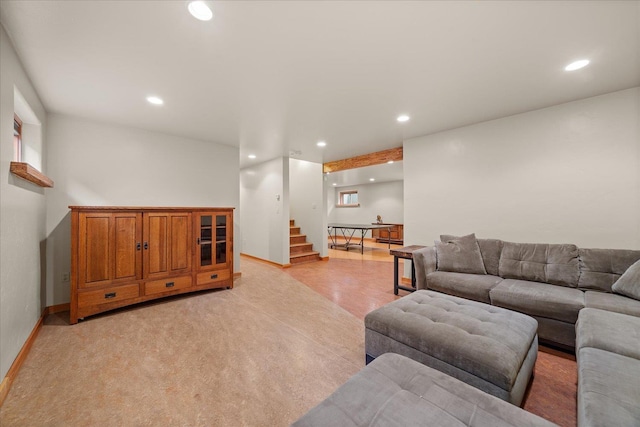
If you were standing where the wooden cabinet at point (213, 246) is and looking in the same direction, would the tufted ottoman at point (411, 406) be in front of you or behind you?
in front

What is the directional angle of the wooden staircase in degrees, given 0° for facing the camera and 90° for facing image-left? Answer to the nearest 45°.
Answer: approximately 315°

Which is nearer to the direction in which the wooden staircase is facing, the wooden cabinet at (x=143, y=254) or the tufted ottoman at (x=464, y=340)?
the tufted ottoman

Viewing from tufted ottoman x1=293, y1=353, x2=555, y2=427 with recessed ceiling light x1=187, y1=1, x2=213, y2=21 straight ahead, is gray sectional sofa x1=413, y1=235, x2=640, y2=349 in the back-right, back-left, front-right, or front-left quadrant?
back-right

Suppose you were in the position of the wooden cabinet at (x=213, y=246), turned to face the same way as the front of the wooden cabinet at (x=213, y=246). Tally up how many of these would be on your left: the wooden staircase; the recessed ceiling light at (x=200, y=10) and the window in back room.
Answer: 2

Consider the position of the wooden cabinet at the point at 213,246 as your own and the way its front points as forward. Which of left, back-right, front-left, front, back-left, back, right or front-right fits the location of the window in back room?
left

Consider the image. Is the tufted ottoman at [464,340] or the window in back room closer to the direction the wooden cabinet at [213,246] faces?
the tufted ottoman

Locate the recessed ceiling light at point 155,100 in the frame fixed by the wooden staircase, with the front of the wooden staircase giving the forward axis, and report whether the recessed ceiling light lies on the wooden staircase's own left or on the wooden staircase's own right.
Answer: on the wooden staircase's own right

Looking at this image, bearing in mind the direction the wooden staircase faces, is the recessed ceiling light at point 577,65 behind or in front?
in front

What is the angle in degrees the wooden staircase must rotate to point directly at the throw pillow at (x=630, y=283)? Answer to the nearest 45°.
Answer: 0° — it already faces it

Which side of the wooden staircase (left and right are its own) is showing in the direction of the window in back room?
left
